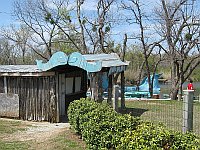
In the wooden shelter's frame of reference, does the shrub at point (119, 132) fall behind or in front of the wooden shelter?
in front

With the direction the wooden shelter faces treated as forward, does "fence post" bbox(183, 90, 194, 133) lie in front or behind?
in front

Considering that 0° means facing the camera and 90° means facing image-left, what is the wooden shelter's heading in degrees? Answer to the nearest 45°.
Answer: approximately 315°

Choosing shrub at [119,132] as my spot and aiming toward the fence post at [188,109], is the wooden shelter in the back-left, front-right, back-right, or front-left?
back-left
